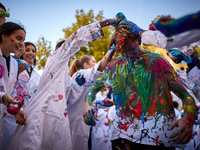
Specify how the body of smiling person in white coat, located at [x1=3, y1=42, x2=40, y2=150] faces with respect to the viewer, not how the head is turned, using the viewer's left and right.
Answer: facing the viewer

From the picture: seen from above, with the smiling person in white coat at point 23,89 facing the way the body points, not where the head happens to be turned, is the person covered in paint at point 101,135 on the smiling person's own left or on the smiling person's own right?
on the smiling person's own left

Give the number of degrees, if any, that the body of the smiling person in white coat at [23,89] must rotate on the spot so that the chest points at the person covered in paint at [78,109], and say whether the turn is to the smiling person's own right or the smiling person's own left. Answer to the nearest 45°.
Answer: approximately 45° to the smiling person's own left

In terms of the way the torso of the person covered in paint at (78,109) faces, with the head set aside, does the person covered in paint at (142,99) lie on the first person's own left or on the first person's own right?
on the first person's own right

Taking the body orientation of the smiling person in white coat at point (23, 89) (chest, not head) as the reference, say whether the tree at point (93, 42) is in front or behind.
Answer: behind

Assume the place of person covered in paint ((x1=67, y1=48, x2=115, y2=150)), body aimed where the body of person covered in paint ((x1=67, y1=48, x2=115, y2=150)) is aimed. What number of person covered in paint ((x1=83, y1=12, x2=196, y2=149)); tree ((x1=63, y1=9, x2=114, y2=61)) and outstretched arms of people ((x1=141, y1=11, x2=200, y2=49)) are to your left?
1

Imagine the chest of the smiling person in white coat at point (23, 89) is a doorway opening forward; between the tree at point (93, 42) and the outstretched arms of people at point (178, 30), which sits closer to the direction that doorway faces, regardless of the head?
the outstretched arms of people

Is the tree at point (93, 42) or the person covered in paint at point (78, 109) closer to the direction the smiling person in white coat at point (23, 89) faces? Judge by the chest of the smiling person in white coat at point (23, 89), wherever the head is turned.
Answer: the person covered in paint

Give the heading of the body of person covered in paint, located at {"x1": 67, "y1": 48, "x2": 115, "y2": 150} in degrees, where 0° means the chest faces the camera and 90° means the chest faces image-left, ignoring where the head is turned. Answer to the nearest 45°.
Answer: approximately 270°

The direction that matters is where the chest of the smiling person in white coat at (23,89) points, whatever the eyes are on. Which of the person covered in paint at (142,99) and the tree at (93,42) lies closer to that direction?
the person covered in paint
